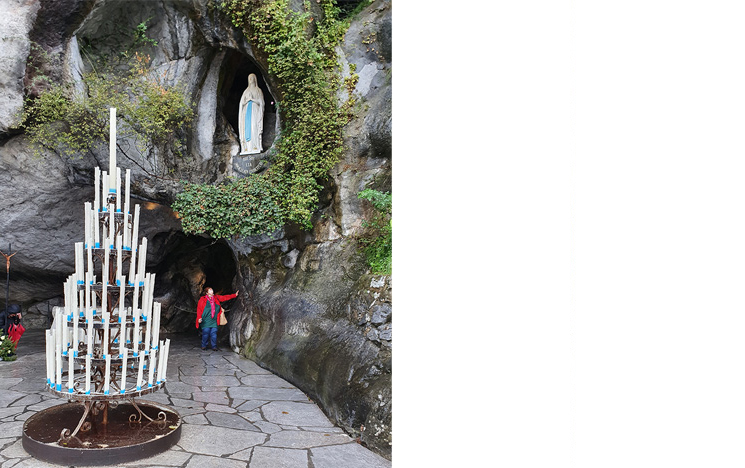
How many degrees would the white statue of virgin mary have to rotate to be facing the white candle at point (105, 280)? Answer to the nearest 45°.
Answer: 0° — it already faces it

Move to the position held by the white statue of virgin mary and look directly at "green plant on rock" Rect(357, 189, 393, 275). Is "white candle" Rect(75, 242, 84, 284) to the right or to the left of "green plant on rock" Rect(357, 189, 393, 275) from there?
right

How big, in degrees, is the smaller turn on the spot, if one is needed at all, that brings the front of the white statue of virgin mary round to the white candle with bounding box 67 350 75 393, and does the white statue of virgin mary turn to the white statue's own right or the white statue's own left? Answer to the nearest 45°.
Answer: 0° — it already faces it

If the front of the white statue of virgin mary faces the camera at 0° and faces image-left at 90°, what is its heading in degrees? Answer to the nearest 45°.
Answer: approximately 0°

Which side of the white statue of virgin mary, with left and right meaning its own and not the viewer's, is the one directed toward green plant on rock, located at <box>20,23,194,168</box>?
right

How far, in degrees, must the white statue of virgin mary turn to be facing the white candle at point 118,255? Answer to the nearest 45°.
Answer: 0° — it already faces it
